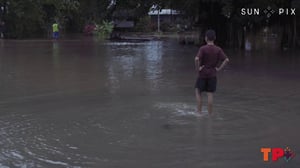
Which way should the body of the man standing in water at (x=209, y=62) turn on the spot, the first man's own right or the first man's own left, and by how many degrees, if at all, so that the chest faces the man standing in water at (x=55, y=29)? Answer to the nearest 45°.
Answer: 0° — they already face them

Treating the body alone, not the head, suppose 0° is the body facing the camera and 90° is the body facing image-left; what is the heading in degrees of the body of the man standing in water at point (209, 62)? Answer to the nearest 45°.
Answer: approximately 180°
